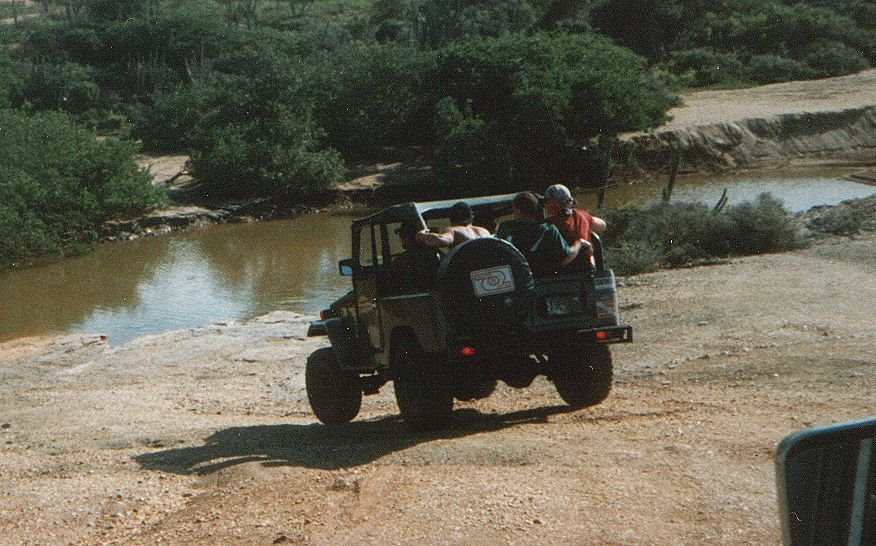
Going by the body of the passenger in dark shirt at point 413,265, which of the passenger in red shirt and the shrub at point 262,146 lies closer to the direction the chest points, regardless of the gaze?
the shrub

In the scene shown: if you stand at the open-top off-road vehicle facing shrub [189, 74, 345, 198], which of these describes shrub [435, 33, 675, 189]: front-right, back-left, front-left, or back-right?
front-right

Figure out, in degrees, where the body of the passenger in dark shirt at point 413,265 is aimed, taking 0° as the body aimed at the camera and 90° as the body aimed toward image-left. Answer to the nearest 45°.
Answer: approximately 135°

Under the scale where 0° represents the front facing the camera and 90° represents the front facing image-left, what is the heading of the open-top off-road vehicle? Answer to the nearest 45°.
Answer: approximately 135°

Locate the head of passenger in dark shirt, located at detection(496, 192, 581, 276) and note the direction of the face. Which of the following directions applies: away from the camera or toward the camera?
away from the camera

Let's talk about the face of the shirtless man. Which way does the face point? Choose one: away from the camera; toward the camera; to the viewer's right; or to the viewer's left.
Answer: away from the camera

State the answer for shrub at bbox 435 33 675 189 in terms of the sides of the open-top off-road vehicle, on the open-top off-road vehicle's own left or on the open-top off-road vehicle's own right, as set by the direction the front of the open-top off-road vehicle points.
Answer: on the open-top off-road vehicle's own right

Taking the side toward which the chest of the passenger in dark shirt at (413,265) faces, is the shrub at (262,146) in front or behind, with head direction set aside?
in front

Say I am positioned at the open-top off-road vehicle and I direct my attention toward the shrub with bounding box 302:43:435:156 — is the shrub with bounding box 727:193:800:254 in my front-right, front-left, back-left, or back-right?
front-right

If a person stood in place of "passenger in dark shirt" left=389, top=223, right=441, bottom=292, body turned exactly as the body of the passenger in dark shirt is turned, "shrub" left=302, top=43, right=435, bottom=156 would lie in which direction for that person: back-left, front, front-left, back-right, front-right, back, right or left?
front-right
